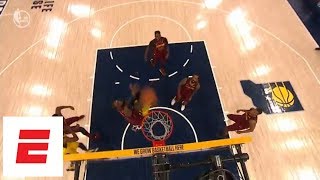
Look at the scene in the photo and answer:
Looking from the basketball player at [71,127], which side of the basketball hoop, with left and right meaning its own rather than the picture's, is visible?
left

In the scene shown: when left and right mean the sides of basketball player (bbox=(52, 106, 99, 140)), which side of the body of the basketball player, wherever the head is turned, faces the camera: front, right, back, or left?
right

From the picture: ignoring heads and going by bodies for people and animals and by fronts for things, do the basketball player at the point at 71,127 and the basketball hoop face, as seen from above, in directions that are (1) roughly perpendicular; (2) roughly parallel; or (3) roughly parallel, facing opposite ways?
roughly perpendicular

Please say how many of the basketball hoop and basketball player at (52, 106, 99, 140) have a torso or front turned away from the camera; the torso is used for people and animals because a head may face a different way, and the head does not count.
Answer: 1

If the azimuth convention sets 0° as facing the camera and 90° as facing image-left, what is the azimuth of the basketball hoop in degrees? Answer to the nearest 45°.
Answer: approximately 180°

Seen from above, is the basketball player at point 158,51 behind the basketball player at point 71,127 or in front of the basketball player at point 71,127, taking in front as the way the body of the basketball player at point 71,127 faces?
in front

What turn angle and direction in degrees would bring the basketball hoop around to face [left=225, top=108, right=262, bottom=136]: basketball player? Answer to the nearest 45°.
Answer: approximately 90° to its right

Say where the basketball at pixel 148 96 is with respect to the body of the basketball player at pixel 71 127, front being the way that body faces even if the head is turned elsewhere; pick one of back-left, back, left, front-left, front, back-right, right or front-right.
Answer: front

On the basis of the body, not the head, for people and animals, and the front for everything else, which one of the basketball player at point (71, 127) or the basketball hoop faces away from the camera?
the basketball hoop

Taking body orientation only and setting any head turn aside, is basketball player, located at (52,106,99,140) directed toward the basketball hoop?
yes
